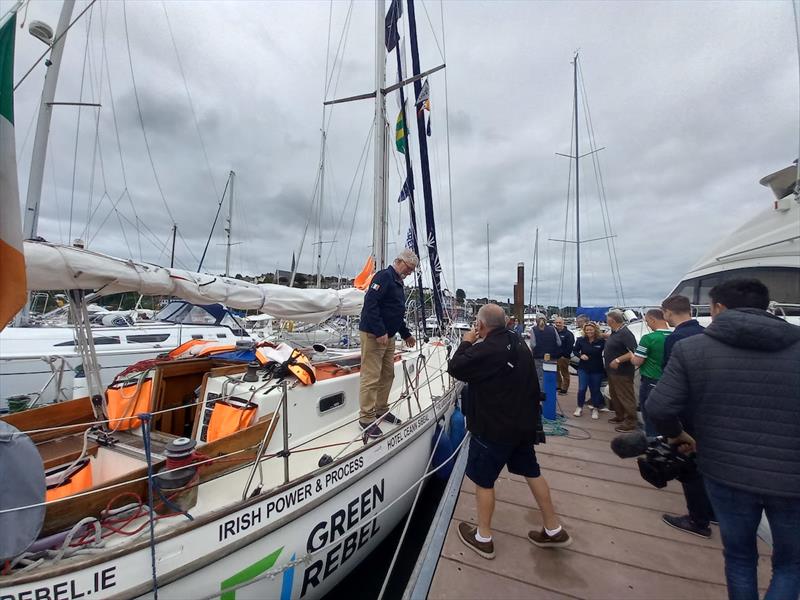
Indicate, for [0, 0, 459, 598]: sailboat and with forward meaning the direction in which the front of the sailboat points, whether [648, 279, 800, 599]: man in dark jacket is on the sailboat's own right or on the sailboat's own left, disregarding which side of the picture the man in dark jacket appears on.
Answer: on the sailboat's own right

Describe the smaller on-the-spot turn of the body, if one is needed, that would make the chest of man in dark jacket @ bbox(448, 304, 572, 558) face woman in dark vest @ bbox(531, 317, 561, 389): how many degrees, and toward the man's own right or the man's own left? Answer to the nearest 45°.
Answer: approximately 45° to the man's own right

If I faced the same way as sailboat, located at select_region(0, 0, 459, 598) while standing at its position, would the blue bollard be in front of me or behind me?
in front

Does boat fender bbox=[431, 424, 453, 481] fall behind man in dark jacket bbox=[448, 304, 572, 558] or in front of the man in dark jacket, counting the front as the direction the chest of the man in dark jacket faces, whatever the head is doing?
in front

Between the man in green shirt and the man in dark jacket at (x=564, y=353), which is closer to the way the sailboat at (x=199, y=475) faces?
the man in dark jacket

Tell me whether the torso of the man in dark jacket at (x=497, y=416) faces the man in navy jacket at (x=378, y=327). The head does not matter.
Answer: yes

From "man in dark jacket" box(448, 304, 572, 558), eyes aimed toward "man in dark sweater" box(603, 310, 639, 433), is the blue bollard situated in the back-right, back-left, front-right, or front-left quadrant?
front-left

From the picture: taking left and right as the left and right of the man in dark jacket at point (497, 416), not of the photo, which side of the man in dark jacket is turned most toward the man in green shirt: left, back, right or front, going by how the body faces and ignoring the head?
right

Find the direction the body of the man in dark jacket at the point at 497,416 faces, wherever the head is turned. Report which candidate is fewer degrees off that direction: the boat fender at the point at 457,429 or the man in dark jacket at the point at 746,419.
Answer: the boat fender

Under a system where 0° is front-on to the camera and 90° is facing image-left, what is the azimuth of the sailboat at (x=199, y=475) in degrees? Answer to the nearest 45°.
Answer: approximately 225°

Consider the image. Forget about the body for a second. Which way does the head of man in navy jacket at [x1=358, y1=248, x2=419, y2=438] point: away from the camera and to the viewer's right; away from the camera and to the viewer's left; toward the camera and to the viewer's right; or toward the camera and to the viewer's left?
toward the camera and to the viewer's right

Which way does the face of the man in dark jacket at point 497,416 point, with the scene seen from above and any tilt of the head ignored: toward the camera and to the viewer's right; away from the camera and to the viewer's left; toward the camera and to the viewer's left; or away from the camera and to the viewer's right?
away from the camera and to the viewer's left

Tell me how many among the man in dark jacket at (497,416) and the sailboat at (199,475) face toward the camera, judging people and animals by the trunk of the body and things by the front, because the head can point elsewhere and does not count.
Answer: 0

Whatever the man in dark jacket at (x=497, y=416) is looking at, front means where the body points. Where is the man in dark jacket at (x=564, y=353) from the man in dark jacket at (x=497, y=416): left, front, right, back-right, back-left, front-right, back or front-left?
front-right

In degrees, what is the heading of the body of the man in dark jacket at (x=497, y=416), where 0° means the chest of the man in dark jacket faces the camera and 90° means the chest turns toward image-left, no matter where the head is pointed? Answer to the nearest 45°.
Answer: approximately 135°
